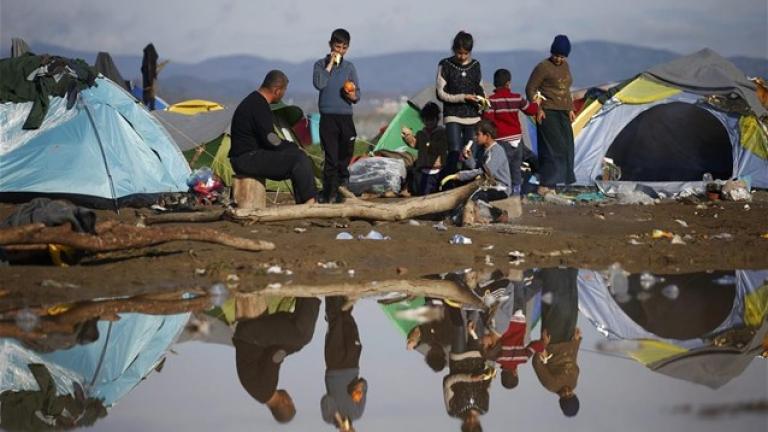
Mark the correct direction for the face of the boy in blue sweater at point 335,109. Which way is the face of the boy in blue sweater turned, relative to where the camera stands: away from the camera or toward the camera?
toward the camera

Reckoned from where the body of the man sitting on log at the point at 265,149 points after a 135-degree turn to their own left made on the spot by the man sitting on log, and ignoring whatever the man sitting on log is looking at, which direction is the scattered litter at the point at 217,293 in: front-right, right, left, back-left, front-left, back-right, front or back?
back-left

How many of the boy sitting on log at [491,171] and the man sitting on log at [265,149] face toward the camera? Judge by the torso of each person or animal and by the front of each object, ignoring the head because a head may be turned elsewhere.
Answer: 0

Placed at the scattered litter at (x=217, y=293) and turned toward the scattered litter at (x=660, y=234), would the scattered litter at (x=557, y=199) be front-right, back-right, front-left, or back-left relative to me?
front-left

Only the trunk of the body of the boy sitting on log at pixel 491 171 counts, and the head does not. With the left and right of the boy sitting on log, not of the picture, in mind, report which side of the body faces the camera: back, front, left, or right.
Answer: left

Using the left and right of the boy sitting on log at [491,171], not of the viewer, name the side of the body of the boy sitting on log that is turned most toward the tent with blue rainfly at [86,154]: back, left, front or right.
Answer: front

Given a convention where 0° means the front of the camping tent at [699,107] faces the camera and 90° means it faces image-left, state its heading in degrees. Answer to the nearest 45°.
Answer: approximately 0°

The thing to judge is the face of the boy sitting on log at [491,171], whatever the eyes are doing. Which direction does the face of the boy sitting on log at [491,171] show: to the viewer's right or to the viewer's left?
to the viewer's left

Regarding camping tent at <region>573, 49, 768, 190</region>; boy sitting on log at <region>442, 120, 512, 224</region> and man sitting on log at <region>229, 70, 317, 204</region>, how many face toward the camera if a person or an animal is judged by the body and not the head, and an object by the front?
1

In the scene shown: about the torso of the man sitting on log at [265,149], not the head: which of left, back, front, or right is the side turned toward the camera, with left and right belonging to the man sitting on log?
right

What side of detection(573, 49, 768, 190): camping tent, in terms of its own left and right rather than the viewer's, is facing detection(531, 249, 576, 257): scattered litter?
front

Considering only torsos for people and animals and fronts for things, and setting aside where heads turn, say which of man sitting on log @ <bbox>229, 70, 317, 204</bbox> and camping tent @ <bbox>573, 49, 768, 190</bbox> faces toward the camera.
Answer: the camping tent

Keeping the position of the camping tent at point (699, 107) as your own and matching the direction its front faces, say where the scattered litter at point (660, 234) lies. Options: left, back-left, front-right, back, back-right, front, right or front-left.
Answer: front

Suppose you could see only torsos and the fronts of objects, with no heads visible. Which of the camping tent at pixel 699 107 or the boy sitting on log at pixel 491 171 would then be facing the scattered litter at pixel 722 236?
the camping tent

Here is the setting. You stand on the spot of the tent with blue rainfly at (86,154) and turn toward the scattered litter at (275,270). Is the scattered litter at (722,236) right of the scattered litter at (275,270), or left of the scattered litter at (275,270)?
left

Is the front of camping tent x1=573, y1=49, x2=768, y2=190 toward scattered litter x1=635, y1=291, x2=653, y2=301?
yes

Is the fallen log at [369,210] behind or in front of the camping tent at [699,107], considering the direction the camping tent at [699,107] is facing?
in front

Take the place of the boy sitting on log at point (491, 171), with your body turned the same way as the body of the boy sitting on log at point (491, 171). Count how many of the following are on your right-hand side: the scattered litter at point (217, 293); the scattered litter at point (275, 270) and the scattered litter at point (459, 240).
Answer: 0
